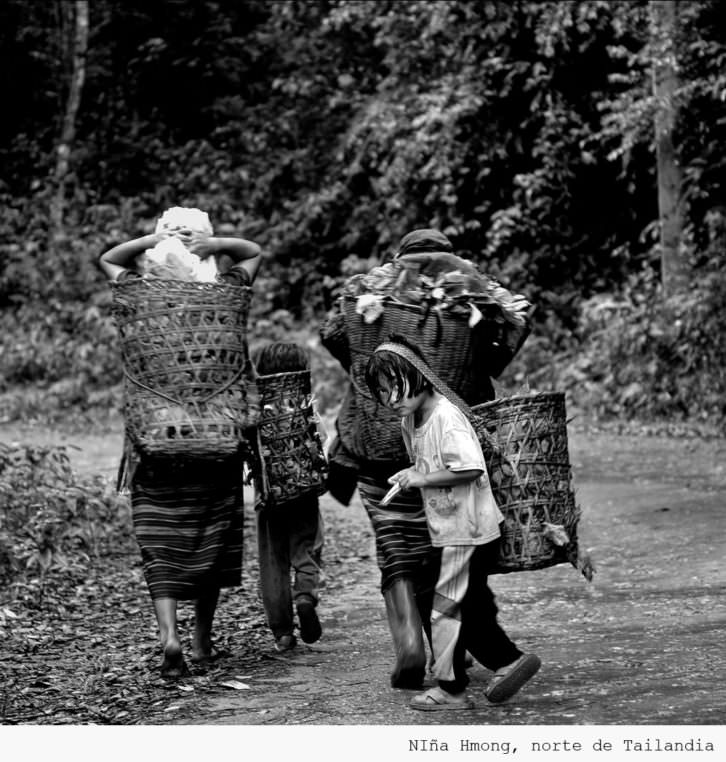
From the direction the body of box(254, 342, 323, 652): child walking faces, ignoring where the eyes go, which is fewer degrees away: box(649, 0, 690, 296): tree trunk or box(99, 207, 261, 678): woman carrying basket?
the tree trunk

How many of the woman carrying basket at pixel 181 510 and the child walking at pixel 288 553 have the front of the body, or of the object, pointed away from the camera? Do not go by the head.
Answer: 2

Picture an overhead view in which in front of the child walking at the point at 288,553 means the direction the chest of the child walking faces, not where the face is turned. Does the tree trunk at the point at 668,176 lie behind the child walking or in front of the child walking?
in front

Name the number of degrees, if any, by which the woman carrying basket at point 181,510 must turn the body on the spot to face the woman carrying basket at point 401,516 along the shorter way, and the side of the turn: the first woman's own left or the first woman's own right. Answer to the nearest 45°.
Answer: approximately 135° to the first woman's own right

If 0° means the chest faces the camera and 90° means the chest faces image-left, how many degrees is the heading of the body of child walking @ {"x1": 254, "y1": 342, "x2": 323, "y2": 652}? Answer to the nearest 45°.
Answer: approximately 180°

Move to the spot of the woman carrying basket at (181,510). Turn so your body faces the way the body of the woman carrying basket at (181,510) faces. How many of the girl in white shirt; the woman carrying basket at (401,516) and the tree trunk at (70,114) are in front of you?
1

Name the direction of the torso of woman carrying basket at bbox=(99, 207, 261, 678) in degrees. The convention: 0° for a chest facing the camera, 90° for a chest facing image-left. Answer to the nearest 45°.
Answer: approximately 180°

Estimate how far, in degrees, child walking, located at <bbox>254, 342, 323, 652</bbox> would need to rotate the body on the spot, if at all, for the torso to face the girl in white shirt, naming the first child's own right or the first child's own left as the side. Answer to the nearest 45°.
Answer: approximately 180°

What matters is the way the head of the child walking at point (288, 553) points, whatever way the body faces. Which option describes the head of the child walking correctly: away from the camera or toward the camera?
away from the camera

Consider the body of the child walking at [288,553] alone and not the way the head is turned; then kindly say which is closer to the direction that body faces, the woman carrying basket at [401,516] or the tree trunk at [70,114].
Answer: the tree trunk

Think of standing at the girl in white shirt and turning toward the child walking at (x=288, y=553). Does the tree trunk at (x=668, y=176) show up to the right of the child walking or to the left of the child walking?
right

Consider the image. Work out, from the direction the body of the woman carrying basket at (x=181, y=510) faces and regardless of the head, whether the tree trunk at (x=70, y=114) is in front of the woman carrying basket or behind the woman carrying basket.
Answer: in front

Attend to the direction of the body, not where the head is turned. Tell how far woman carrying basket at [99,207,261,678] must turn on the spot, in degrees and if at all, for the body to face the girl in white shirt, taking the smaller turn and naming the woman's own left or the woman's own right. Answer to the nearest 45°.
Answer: approximately 135° to the woman's own right

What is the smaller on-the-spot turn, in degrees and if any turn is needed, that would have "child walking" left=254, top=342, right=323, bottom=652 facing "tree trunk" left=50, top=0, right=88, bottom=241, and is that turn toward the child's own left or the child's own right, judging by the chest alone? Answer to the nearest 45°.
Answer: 0° — they already face it
